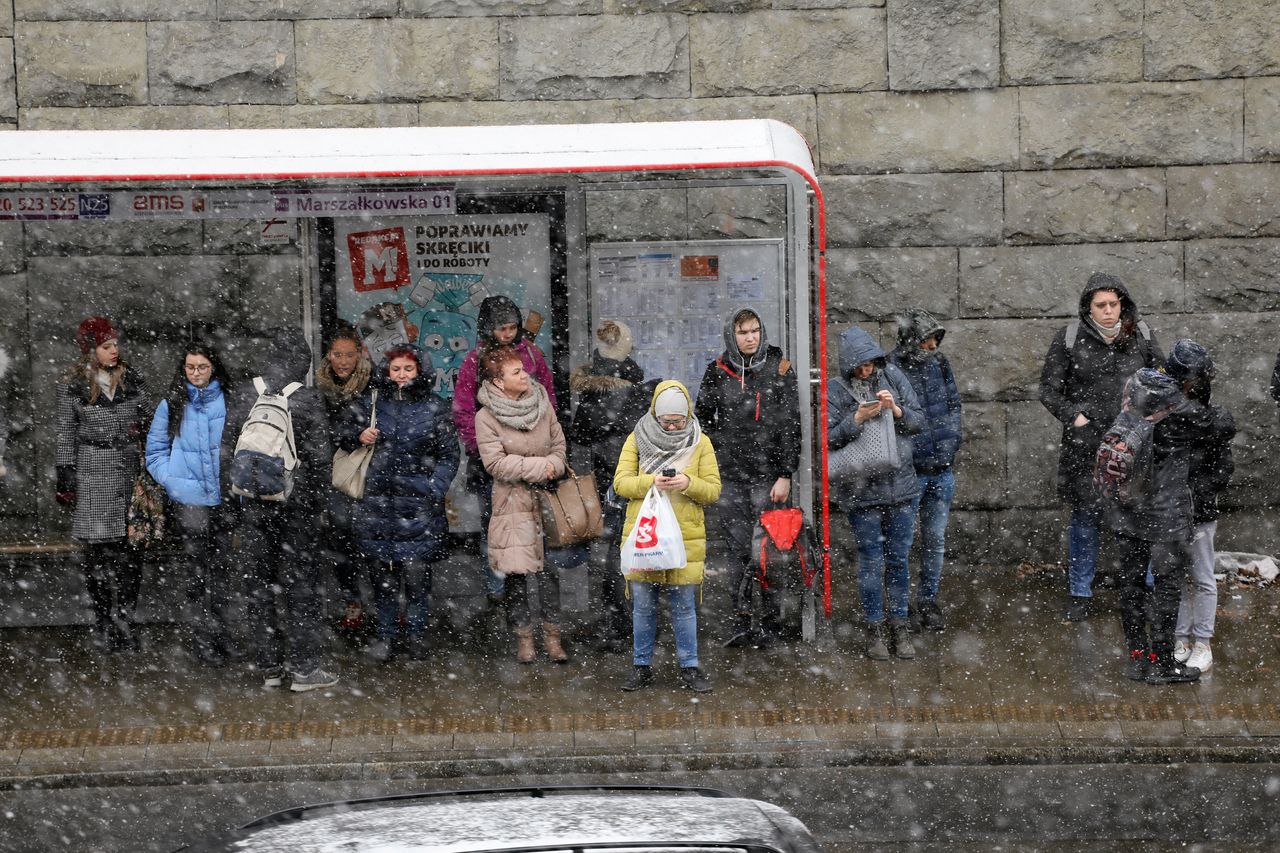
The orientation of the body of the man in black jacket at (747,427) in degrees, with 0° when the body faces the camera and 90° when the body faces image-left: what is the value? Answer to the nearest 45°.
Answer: approximately 0°

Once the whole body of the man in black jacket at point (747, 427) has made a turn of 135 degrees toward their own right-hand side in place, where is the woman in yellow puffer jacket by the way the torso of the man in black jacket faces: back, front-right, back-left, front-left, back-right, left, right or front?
left

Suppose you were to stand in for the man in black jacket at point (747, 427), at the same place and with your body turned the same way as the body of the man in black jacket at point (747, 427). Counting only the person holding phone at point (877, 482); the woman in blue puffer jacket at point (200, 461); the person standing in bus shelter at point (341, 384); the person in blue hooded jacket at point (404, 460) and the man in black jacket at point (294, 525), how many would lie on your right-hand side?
4

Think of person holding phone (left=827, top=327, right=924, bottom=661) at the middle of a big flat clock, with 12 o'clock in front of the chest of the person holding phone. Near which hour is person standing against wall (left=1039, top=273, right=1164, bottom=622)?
The person standing against wall is roughly at 8 o'clock from the person holding phone.

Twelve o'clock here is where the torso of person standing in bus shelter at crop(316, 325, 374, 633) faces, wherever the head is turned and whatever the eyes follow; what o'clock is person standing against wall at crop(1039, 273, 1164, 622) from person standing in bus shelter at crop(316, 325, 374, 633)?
person standing against wall at crop(1039, 273, 1164, 622) is roughly at 9 o'clock from person standing in bus shelter at crop(316, 325, 374, 633).

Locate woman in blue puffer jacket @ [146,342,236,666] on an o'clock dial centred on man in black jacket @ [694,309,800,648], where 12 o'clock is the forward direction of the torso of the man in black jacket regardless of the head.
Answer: The woman in blue puffer jacket is roughly at 3 o'clock from the man in black jacket.
